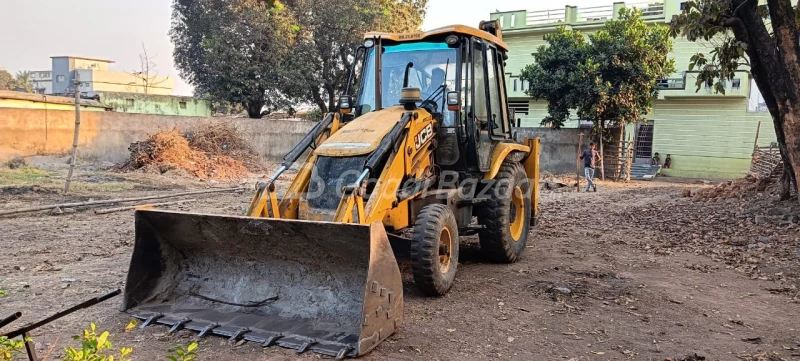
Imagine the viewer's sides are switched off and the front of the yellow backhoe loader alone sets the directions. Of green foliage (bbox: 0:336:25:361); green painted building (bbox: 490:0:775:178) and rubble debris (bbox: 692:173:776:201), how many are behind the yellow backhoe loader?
2

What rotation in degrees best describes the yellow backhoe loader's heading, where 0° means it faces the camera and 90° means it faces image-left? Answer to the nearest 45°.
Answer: approximately 45°

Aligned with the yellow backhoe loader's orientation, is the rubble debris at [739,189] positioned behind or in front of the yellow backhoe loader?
behind

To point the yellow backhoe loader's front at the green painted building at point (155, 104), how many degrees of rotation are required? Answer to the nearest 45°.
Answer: approximately 135° to its right

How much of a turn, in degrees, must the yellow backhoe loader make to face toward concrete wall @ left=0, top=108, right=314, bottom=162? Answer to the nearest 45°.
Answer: approximately 90° to its right

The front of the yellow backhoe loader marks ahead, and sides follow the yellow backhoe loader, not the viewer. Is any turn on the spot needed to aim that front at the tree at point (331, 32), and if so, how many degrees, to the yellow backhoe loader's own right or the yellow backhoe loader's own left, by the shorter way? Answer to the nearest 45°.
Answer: approximately 135° to the yellow backhoe loader's own right

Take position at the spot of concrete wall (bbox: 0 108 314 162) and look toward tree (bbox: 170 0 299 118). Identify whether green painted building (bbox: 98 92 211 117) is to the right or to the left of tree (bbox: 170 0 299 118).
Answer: left

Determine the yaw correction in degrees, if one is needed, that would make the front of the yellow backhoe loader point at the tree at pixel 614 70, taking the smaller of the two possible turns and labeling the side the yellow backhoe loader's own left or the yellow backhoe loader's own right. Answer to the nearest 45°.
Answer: approximately 180°

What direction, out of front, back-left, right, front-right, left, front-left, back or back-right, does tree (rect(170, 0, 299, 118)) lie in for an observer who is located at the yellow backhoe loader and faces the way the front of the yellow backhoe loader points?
back-right

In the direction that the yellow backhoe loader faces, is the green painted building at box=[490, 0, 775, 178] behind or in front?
behind

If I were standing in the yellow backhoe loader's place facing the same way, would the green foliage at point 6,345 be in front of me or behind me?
in front

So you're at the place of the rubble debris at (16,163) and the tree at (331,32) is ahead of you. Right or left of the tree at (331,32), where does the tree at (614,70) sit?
right
